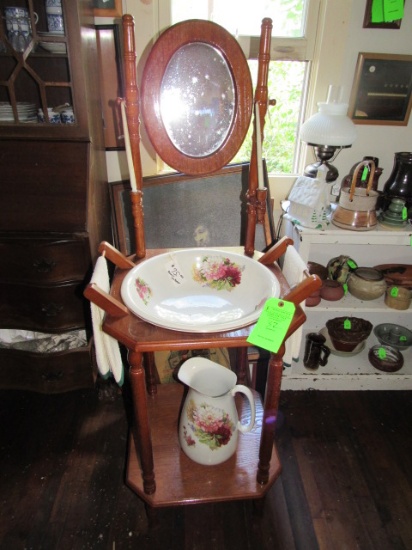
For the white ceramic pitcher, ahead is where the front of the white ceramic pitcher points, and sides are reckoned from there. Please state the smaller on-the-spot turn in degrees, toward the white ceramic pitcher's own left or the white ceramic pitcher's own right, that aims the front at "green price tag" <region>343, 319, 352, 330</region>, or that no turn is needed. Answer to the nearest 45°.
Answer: approximately 135° to the white ceramic pitcher's own right

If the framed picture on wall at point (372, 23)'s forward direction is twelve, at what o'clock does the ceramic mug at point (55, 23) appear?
The ceramic mug is roughly at 2 o'clock from the framed picture on wall.

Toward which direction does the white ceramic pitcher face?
to the viewer's left

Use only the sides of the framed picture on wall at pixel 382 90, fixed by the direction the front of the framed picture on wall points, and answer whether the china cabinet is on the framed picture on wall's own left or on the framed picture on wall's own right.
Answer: on the framed picture on wall's own right

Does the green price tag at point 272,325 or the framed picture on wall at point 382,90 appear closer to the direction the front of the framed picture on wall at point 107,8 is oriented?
the green price tag

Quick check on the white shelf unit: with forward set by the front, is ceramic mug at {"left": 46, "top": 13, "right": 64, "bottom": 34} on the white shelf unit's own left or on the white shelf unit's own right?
on the white shelf unit's own right

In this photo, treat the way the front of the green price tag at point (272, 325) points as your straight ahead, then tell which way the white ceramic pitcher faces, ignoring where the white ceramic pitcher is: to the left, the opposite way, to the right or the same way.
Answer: to the right
